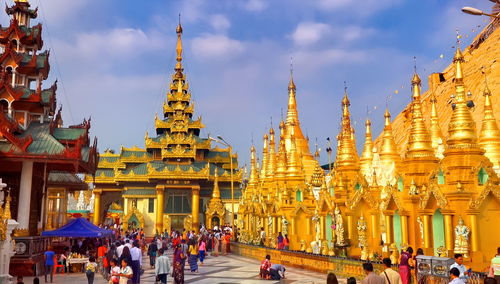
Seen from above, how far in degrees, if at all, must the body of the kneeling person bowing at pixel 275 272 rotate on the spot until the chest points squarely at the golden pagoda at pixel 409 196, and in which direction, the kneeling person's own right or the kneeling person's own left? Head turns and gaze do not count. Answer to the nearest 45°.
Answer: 0° — they already face it

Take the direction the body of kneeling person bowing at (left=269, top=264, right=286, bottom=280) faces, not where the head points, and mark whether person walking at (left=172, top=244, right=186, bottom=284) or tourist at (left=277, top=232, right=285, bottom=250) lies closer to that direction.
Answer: the tourist

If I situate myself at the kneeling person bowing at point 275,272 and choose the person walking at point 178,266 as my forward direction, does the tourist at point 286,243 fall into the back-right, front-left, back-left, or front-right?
back-right

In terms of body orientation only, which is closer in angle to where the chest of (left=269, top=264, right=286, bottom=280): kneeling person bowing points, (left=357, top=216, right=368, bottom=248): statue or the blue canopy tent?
the statue

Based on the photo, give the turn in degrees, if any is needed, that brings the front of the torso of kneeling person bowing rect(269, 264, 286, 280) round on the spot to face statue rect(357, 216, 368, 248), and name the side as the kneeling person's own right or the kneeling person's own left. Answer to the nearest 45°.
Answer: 0° — they already face it
